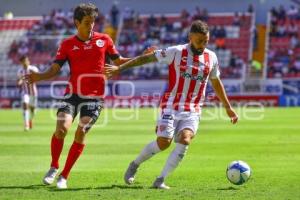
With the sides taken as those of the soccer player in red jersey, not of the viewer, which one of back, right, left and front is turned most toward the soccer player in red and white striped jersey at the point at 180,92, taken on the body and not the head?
left

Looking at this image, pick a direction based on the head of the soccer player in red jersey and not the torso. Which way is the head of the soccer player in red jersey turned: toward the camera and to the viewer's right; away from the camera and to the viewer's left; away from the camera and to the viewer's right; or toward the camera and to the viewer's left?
toward the camera and to the viewer's right

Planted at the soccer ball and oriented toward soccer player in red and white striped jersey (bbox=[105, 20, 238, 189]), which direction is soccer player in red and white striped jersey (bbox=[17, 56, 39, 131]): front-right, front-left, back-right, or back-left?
front-right

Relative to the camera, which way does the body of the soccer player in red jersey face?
toward the camera

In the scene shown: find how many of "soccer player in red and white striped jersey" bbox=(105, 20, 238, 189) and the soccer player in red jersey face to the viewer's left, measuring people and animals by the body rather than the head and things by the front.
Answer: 0

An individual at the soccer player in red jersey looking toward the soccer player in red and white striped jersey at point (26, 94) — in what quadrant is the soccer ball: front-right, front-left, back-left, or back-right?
back-right

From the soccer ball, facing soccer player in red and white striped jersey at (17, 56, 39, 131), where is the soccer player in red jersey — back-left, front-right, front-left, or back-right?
front-left
